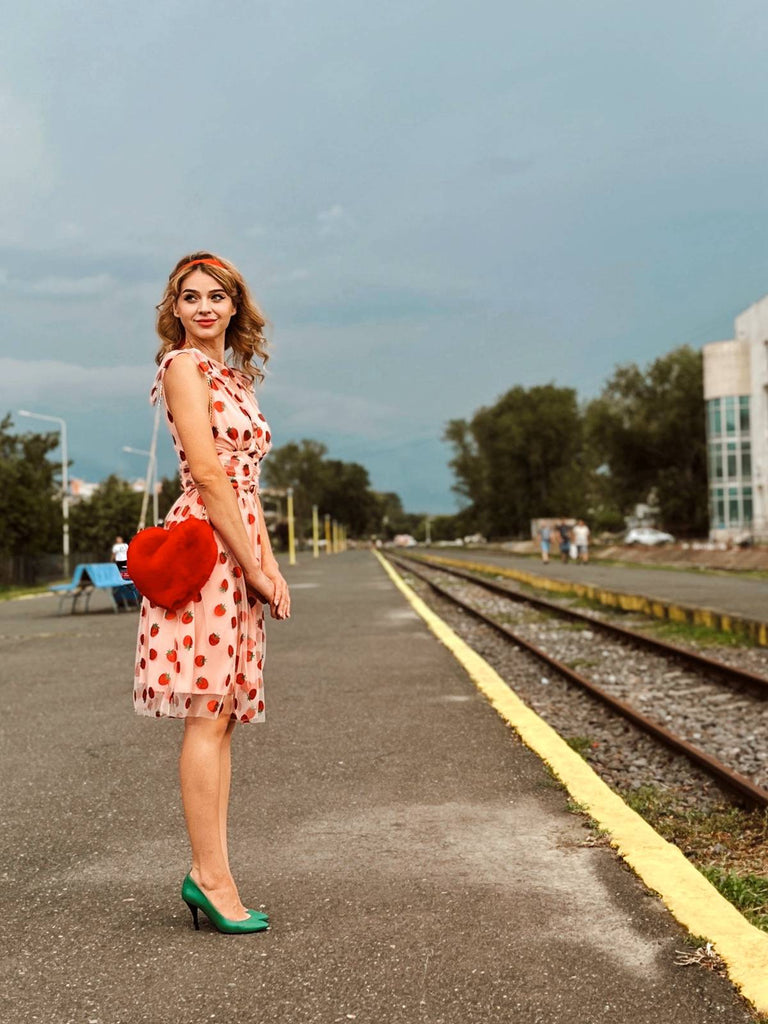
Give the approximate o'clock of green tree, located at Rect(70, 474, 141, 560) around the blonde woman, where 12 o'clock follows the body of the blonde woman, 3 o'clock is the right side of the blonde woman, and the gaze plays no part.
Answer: The green tree is roughly at 9 o'clock from the blonde woman.

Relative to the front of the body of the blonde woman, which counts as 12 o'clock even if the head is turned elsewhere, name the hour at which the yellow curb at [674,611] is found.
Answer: The yellow curb is roughly at 10 o'clock from the blonde woman.

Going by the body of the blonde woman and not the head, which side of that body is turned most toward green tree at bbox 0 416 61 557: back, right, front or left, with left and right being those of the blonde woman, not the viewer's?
left

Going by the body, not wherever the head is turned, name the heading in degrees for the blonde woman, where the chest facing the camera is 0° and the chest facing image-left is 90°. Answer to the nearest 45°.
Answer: approximately 270°

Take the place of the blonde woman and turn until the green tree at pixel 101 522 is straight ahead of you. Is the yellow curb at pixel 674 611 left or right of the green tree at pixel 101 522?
right
